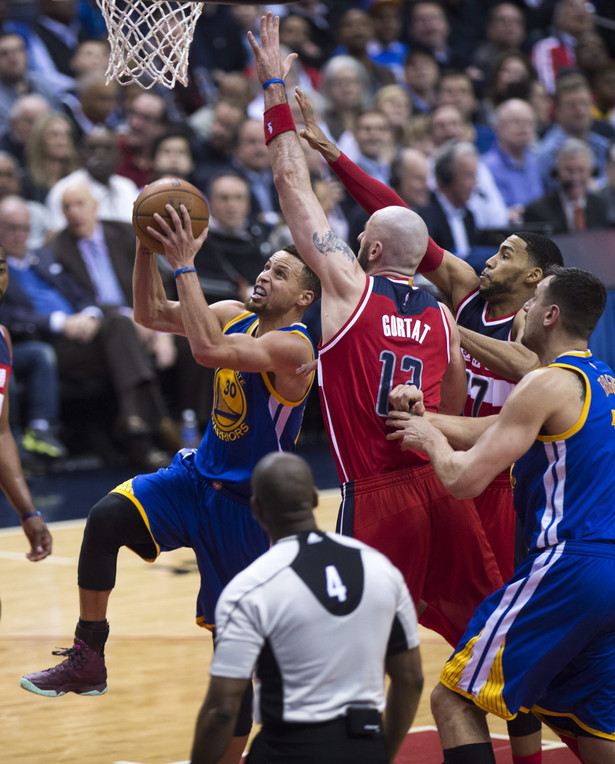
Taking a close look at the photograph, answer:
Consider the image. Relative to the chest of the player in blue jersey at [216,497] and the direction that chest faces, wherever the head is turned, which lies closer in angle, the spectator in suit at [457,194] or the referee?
the referee

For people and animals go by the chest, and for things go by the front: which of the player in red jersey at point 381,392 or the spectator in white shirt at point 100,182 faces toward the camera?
the spectator in white shirt

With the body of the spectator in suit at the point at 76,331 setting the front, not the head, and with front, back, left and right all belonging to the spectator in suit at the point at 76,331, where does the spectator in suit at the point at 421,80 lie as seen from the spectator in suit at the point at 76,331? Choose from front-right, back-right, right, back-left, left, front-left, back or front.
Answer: left

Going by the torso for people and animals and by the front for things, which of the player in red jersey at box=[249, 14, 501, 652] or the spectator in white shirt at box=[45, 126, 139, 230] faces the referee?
the spectator in white shirt

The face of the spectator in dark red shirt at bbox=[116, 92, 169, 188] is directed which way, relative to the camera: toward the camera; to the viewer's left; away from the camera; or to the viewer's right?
toward the camera

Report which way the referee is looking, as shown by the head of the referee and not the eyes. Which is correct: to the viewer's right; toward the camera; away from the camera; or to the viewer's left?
away from the camera

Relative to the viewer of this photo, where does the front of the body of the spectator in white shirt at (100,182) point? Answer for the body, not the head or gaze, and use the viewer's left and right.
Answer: facing the viewer

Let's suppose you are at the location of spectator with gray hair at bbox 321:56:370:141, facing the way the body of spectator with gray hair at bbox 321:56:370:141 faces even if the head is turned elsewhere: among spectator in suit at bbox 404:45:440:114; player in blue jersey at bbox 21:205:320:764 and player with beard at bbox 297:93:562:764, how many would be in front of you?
2

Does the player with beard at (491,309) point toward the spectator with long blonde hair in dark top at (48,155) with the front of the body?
no

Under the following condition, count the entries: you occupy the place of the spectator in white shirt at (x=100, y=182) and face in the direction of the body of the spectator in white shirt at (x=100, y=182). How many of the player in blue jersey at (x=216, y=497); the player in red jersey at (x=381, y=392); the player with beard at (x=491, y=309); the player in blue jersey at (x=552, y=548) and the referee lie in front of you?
5

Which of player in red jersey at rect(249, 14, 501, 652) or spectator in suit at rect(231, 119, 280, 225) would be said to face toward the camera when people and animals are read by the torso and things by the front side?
the spectator in suit

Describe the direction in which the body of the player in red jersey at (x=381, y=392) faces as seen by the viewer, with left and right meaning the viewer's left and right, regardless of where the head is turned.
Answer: facing away from the viewer and to the left of the viewer

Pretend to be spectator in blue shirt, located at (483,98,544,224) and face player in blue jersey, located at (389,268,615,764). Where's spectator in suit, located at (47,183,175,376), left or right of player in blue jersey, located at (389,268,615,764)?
right

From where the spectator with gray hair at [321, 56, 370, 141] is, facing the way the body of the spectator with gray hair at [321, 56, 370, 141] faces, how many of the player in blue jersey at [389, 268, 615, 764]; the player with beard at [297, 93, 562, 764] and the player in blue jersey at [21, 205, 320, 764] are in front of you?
3

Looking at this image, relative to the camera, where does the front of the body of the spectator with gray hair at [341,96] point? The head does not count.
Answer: toward the camera
